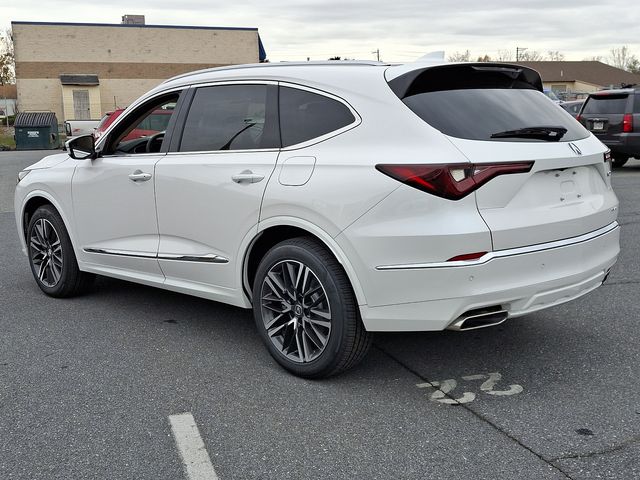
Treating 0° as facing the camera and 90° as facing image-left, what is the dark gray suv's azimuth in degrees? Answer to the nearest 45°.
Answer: approximately 225°

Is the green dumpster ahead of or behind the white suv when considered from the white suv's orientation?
ahead

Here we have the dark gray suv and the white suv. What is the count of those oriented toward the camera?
0

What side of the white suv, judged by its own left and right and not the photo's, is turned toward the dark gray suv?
right

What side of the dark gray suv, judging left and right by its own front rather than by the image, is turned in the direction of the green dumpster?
left

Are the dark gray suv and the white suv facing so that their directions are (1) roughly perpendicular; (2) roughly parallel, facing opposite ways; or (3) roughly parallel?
roughly perpendicular

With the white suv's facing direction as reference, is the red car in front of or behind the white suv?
in front

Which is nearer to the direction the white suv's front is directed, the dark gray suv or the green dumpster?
the green dumpster

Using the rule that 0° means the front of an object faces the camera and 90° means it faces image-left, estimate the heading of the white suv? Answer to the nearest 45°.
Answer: approximately 135°
